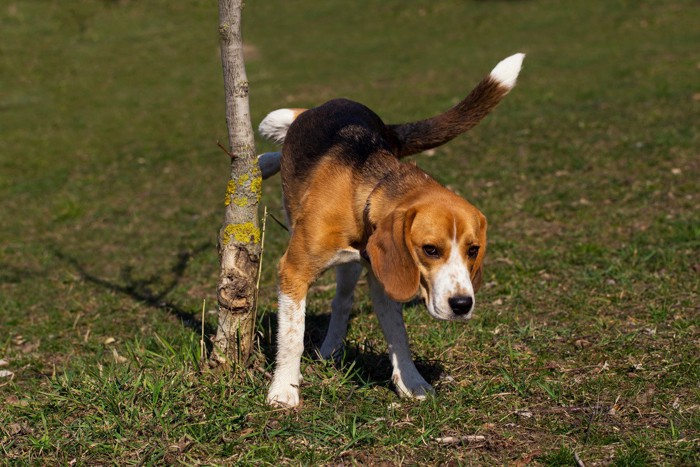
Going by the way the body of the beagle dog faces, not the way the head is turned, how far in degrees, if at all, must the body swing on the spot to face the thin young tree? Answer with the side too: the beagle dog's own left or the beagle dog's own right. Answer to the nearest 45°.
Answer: approximately 90° to the beagle dog's own right

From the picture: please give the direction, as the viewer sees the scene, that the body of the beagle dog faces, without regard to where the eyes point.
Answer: toward the camera
